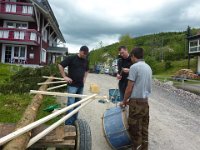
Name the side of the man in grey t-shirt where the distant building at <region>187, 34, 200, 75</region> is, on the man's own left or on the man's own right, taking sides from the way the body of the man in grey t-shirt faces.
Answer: on the man's own right

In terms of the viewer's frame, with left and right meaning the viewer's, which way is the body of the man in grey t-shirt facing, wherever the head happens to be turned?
facing away from the viewer and to the left of the viewer

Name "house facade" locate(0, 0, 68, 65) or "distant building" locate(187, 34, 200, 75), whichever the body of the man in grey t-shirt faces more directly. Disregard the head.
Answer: the house facade

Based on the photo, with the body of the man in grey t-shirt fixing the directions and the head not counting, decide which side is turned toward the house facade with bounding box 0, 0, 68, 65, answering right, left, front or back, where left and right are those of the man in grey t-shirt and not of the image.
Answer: front

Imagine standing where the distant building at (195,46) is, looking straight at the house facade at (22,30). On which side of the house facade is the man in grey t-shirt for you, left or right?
left
